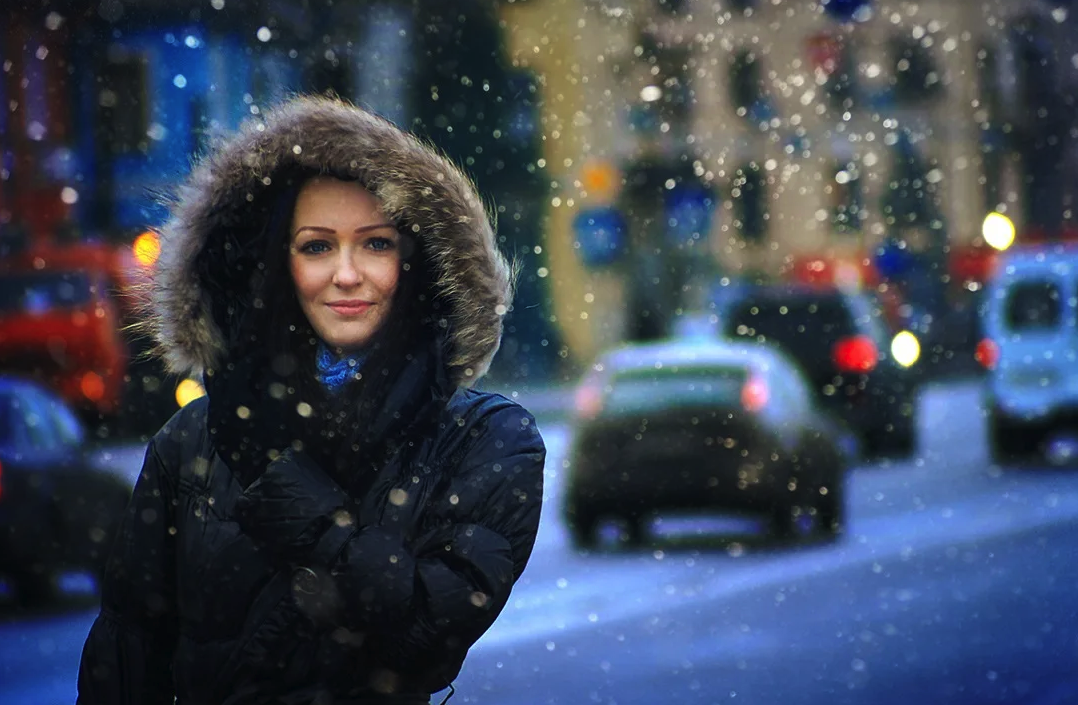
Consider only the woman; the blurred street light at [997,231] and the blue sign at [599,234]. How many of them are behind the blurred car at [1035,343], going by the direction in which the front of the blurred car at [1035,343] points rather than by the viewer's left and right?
1

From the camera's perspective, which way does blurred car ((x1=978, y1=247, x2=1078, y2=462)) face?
away from the camera

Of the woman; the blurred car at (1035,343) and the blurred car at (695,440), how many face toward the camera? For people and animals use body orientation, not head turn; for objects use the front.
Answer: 1

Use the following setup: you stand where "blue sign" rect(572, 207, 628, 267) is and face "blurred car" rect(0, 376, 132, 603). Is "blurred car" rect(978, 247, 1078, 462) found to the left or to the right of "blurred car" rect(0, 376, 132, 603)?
left

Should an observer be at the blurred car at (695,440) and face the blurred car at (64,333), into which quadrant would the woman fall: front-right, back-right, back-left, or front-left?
back-left

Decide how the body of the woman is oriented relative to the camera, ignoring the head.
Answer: toward the camera

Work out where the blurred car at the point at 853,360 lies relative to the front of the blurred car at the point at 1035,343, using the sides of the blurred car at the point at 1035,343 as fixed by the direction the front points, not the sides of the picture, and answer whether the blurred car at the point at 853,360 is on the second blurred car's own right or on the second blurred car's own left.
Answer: on the second blurred car's own left

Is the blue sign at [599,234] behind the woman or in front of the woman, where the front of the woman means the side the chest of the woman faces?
behind

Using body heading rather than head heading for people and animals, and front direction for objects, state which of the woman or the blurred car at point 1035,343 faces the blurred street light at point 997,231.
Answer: the blurred car
